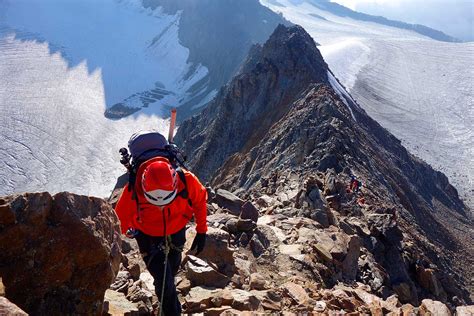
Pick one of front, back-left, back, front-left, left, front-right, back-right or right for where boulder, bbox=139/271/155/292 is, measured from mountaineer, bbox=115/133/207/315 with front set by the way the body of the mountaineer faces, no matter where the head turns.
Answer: back
